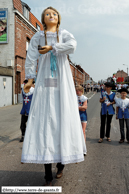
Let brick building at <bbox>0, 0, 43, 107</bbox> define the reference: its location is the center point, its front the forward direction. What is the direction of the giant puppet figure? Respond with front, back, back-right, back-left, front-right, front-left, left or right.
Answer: front-right

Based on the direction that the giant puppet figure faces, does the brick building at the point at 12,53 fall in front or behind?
behind

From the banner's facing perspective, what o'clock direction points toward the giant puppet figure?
The giant puppet figure is roughly at 12 o'clock from the banner.

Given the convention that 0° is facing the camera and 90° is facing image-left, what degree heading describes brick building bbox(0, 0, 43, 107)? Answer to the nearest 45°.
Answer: approximately 315°

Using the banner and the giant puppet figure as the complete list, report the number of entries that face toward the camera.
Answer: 2

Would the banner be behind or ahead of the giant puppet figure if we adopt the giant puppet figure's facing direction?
behind
